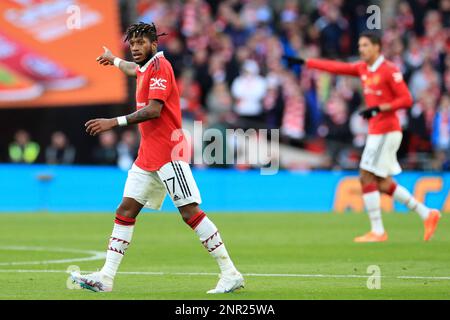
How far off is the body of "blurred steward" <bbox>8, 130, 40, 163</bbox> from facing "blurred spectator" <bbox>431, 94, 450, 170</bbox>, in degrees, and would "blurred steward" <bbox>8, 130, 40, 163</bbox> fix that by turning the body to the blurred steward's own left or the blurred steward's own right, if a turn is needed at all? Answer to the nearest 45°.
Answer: approximately 90° to the blurred steward's own left

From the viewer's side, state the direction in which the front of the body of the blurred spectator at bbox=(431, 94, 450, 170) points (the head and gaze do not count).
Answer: toward the camera

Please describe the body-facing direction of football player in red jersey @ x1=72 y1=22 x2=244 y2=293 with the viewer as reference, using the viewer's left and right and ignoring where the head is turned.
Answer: facing to the left of the viewer

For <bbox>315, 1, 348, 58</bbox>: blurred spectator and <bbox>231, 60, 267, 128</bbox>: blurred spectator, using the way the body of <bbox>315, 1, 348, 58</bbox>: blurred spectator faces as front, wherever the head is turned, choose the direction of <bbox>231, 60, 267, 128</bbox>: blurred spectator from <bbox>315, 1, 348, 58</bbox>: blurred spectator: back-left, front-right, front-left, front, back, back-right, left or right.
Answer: front-right

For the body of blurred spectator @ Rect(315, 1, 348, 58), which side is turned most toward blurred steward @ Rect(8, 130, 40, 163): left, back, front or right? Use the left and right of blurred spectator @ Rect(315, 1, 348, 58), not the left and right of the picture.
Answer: right

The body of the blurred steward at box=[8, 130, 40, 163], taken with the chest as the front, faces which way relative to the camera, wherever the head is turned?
toward the camera

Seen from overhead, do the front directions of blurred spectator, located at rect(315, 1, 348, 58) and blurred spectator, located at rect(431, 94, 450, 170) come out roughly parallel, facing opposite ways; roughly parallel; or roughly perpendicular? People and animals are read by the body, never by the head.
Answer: roughly parallel

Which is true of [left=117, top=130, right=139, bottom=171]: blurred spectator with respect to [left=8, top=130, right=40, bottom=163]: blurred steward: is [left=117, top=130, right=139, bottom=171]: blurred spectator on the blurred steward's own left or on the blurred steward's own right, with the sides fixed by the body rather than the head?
on the blurred steward's own left
